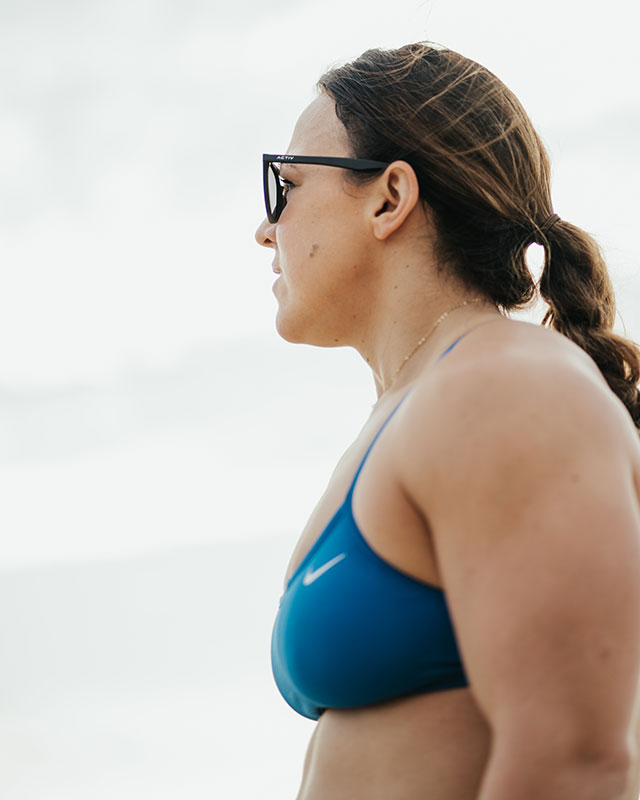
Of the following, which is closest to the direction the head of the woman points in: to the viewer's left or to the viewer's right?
to the viewer's left

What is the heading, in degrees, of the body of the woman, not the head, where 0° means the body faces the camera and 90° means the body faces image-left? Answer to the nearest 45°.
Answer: approximately 90°
